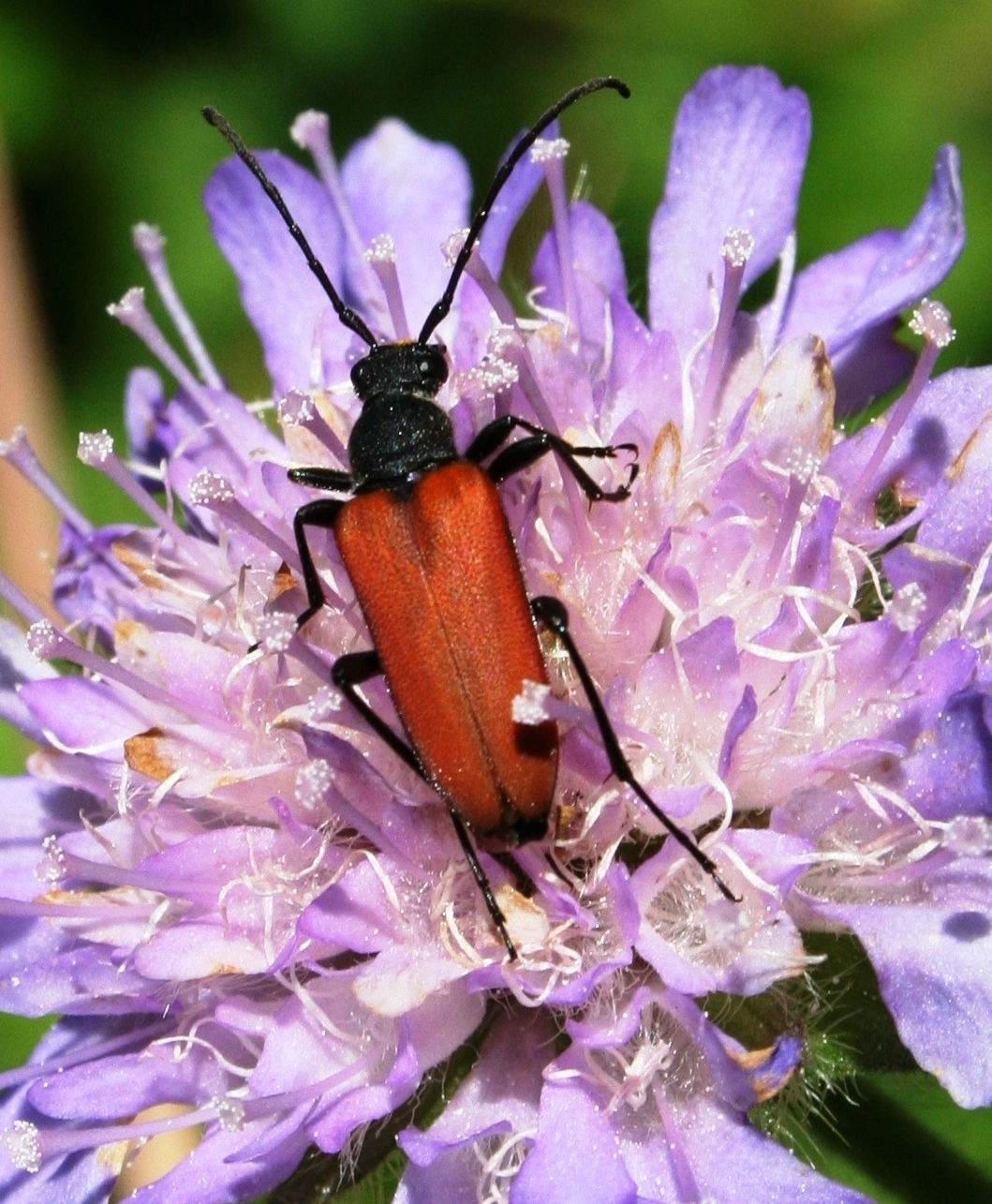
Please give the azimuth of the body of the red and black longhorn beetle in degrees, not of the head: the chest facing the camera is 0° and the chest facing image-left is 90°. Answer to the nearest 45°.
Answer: approximately 180°
